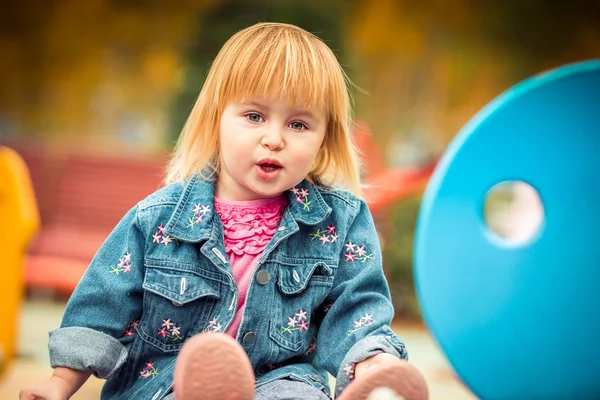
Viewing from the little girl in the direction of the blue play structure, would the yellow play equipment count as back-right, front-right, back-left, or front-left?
back-left

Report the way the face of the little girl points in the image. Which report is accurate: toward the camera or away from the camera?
toward the camera

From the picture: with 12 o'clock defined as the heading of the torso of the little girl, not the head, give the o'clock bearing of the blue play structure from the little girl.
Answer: The blue play structure is roughly at 9 o'clock from the little girl.

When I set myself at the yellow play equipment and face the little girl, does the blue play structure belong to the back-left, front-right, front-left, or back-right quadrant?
front-left

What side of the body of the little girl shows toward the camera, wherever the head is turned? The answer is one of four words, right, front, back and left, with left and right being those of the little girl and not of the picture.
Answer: front

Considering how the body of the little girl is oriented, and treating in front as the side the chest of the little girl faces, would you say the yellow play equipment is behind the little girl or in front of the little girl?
behind
